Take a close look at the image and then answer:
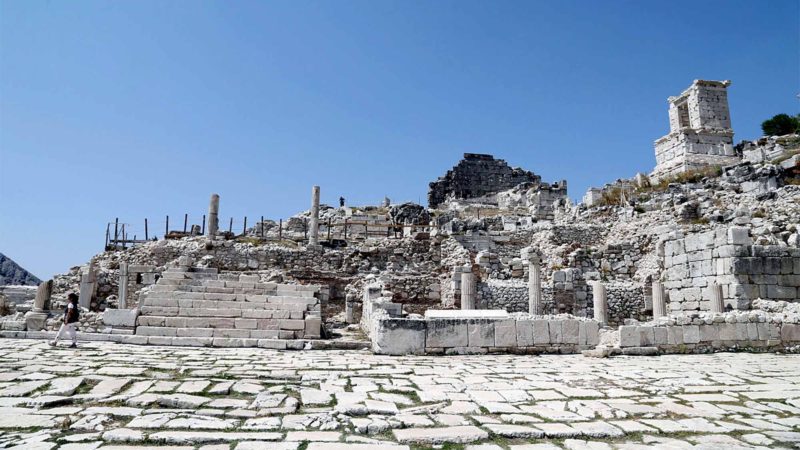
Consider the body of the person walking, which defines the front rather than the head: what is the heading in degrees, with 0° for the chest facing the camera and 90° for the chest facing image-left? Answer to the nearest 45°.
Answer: approximately 90°

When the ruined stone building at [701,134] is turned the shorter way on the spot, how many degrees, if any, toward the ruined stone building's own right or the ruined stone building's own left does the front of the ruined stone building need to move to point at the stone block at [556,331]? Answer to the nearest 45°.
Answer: approximately 45° to the ruined stone building's own left

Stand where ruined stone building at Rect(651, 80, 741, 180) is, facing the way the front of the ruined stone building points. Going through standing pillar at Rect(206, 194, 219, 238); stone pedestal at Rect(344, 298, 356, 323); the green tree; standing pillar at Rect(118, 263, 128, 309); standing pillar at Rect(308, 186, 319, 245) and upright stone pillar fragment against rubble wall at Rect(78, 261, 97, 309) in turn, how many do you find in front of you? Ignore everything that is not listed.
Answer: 5

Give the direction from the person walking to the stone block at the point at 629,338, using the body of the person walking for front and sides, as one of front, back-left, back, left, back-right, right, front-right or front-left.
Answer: back-left

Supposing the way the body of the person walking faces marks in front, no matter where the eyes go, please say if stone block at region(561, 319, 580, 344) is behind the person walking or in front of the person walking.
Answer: behind

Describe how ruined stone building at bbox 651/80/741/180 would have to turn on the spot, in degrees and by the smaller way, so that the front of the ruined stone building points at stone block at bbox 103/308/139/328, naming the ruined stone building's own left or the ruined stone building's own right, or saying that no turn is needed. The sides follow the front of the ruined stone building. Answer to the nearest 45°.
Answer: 0° — it already faces it

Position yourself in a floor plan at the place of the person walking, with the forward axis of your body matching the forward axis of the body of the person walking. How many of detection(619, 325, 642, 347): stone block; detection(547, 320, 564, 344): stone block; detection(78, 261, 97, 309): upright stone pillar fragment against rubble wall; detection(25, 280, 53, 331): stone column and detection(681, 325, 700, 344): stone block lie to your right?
2

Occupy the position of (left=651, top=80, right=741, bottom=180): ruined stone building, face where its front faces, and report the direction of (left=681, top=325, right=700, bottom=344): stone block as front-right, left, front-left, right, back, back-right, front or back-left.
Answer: front-left

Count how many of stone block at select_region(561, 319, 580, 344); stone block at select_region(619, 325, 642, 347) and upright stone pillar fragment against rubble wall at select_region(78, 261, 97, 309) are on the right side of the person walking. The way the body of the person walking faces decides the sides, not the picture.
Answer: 1
